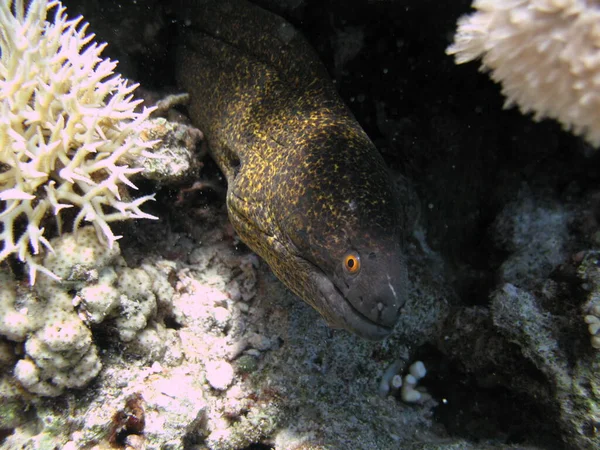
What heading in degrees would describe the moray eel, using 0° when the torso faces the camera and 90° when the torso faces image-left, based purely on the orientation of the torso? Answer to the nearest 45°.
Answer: approximately 315°

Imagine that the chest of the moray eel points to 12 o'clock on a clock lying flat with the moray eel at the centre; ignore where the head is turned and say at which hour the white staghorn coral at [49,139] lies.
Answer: The white staghorn coral is roughly at 4 o'clock from the moray eel.
